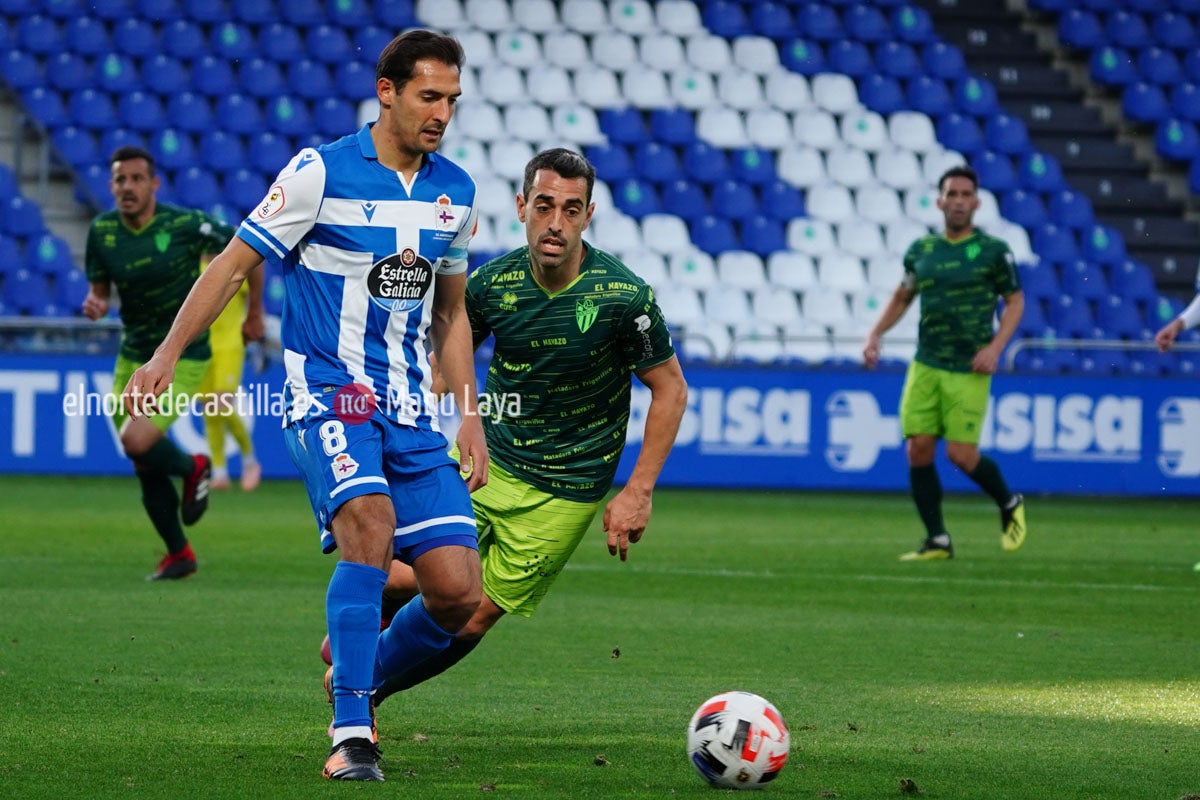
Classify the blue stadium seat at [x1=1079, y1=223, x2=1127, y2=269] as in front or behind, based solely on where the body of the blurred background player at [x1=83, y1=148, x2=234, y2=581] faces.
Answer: behind

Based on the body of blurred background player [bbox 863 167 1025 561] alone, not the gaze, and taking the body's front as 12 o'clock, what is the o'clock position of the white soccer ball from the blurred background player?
The white soccer ball is roughly at 12 o'clock from the blurred background player.

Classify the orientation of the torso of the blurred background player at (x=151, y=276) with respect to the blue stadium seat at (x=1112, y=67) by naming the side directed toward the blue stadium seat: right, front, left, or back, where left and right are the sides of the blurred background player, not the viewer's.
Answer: back

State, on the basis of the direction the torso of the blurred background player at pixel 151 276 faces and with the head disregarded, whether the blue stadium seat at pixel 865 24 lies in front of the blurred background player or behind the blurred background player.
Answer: behind

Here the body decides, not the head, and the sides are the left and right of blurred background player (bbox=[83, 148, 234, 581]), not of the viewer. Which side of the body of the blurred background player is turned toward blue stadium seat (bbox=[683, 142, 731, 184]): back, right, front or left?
back

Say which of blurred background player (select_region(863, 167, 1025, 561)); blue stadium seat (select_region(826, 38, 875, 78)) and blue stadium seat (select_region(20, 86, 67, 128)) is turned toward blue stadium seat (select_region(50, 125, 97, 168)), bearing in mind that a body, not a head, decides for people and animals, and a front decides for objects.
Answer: blue stadium seat (select_region(20, 86, 67, 128))

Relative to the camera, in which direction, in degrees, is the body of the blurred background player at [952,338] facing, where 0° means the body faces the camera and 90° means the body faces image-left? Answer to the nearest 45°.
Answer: approximately 0°

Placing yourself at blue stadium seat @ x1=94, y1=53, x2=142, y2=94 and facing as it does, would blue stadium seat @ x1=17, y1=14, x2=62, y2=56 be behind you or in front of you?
behind

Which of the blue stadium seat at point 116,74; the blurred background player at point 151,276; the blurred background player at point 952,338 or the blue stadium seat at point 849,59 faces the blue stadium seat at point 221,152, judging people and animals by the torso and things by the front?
the blue stadium seat at point 116,74

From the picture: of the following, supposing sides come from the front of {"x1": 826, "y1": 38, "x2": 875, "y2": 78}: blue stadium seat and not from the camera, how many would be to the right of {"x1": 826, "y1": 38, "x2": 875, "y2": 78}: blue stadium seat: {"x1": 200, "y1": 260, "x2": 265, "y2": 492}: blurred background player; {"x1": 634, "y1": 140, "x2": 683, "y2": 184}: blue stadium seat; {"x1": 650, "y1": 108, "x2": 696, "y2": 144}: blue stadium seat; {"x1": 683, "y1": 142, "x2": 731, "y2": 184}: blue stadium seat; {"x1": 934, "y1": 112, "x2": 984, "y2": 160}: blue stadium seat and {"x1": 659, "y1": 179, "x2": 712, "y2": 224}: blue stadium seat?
5

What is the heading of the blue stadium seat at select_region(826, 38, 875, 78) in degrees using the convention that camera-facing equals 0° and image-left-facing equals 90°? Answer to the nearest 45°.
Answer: approximately 315°

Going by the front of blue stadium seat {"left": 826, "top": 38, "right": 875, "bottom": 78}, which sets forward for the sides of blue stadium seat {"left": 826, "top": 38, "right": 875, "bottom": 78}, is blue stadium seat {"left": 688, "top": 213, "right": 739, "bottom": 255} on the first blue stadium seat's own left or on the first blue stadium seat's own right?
on the first blue stadium seat's own right

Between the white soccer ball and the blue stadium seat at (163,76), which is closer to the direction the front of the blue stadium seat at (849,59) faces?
the white soccer ball

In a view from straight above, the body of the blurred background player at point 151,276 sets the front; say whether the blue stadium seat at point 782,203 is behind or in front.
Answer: behind

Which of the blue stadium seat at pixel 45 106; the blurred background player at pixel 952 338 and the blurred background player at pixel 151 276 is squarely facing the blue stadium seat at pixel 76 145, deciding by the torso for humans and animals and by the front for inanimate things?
the blue stadium seat at pixel 45 106

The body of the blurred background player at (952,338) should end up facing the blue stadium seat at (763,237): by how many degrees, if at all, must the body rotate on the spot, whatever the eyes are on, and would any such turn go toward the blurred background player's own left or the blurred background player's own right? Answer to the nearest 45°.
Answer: approximately 180°
